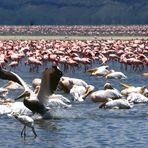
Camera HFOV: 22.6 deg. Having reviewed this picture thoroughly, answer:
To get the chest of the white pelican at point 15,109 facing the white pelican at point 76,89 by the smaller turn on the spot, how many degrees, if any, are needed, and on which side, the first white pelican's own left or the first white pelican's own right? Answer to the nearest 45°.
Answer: approximately 135° to the first white pelican's own right

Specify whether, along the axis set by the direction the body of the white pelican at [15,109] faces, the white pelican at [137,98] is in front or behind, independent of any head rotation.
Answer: behind

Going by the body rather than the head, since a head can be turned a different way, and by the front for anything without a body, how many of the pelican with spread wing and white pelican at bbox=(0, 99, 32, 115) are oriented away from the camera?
0

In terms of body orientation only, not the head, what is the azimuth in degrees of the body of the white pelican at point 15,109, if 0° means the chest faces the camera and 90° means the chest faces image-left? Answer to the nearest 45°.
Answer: approximately 90°
